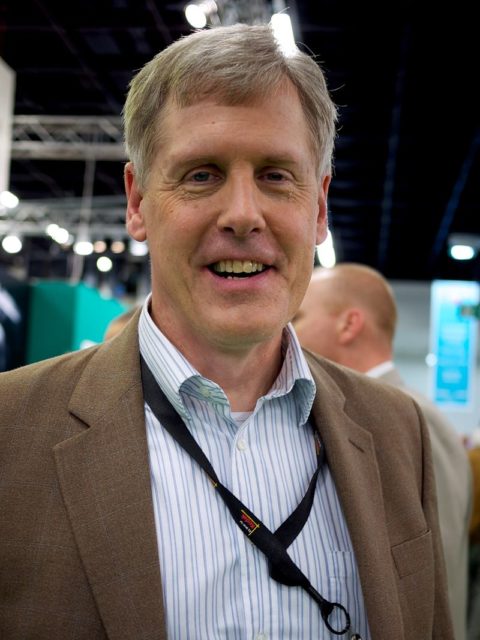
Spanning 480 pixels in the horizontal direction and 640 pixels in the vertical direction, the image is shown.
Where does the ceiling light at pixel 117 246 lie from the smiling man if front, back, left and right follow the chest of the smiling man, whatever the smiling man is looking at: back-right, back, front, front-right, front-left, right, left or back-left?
back

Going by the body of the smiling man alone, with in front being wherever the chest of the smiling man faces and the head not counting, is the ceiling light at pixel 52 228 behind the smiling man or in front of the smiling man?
behind

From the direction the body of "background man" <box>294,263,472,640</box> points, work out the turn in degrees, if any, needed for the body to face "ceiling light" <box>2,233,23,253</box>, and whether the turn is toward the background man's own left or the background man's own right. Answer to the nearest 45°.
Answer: approximately 45° to the background man's own right

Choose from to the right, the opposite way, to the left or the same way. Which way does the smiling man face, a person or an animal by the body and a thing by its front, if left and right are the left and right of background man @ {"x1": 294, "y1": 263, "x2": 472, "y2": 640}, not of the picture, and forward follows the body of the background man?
to the left

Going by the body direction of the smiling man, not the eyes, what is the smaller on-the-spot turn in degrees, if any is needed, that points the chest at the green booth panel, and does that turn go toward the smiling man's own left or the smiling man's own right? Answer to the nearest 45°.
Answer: approximately 180°

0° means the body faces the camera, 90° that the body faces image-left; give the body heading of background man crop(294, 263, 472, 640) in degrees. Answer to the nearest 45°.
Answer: approximately 90°

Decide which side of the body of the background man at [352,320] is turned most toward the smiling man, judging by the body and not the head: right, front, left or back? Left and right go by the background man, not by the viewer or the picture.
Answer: left

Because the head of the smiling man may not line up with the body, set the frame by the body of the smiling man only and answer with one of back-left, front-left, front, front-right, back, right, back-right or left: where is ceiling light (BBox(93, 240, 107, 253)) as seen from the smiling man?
back

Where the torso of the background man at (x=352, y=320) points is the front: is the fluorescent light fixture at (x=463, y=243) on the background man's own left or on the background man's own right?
on the background man's own right

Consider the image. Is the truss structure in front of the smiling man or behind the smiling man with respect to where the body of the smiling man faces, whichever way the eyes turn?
behind

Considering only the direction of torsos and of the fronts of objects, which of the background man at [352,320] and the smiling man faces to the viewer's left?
the background man

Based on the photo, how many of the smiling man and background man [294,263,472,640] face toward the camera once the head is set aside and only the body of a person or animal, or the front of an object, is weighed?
1

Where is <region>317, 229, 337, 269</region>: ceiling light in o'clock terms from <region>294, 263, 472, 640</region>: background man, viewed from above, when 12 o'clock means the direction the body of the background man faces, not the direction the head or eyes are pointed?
The ceiling light is roughly at 3 o'clock from the background man.
